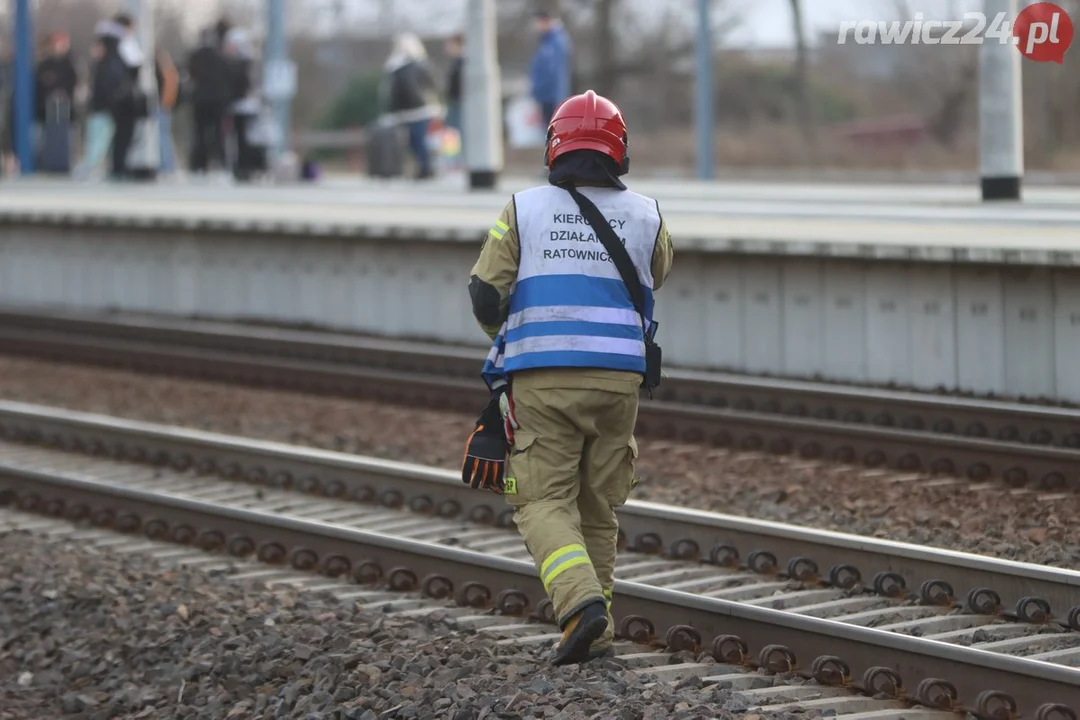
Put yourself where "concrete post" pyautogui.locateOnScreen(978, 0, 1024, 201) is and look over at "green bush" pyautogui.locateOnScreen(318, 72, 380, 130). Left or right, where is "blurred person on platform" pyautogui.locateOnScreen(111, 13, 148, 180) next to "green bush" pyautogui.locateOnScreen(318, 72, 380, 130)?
left

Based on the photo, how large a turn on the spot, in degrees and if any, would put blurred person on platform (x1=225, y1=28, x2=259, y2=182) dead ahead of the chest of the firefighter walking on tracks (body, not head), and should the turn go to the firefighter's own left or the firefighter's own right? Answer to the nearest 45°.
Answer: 0° — they already face them

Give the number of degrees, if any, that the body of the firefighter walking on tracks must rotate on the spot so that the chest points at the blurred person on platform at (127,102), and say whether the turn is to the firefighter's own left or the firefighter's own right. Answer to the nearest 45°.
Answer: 0° — they already face them

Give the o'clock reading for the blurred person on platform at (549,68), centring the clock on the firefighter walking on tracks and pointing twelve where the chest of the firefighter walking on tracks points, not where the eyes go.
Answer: The blurred person on platform is roughly at 12 o'clock from the firefighter walking on tracks.

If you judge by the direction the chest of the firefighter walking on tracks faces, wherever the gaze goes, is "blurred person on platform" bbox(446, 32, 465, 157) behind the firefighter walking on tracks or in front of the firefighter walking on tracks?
in front

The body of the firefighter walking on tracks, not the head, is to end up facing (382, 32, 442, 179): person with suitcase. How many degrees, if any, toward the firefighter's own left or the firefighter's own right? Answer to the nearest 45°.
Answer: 0° — they already face them

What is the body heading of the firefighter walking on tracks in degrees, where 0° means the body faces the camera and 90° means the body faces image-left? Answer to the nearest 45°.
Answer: approximately 180°

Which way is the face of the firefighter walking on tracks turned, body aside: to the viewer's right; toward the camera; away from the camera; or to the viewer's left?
away from the camera

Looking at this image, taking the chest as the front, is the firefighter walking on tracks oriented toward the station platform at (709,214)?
yes
